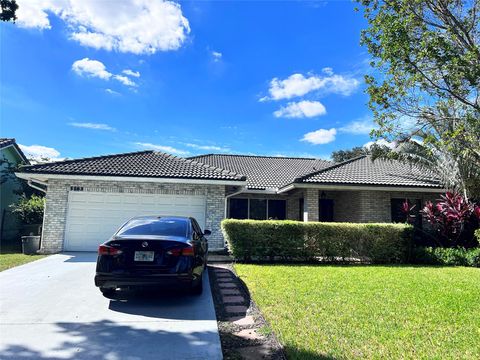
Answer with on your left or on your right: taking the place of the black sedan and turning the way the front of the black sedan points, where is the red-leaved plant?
on your right

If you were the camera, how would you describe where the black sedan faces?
facing away from the viewer

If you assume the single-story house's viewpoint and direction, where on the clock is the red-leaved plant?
The red-leaved plant is roughly at 9 o'clock from the single-story house.

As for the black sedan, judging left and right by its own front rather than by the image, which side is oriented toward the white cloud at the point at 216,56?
front

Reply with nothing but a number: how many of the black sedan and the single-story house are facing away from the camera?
1

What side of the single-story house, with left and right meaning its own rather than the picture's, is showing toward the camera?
front

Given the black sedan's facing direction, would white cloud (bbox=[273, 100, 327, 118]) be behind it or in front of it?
in front

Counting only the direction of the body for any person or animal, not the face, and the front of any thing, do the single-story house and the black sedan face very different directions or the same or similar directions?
very different directions

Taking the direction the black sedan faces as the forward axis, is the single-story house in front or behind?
in front

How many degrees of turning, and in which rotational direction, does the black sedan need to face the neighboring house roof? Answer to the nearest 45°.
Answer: approximately 45° to its left
